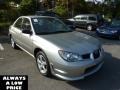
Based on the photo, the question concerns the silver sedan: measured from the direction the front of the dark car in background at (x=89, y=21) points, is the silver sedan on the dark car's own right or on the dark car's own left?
on the dark car's own left

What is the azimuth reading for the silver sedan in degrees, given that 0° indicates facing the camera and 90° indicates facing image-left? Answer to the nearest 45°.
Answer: approximately 315°

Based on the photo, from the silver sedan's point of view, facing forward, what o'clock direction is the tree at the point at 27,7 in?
The tree is roughly at 7 o'clock from the silver sedan.

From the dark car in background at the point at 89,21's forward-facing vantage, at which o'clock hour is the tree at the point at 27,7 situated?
The tree is roughly at 12 o'clock from the dark car in background.

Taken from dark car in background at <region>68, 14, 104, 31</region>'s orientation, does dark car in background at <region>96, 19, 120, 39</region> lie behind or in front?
behind

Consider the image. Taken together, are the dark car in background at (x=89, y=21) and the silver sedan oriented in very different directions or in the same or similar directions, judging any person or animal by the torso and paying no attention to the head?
very different directions

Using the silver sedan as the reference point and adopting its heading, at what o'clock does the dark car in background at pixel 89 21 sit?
The dark car in background is roughly at 8 o'clock from the silver sedan.

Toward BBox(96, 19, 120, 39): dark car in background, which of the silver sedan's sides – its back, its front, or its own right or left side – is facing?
left
